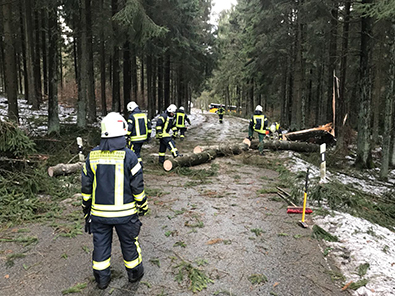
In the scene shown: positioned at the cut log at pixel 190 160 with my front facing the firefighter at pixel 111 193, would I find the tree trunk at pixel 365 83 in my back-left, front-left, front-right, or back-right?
back-left

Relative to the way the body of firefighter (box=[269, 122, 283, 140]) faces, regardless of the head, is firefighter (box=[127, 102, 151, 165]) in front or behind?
in front

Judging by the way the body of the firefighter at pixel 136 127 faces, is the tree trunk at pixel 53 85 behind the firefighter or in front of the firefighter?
in front

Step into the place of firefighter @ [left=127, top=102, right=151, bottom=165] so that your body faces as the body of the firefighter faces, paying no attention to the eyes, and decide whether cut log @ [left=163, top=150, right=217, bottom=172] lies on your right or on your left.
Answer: on your right

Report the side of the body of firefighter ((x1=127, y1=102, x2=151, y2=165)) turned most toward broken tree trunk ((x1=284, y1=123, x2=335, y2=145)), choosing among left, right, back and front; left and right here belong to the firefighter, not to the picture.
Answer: right

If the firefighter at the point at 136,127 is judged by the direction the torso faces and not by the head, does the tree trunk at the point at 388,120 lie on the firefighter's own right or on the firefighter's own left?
on the firefighter's own right

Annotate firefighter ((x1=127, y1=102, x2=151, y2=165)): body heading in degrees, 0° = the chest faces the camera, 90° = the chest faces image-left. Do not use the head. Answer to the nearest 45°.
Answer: approximately 135°

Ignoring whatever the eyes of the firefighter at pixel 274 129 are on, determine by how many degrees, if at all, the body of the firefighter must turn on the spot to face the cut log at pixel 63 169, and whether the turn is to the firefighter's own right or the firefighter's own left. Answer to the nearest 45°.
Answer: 0° — they already face it

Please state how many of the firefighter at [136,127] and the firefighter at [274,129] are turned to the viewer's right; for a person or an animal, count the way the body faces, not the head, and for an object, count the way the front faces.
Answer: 0

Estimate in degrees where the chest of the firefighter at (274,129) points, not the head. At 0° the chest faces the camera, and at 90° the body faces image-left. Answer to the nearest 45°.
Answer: approximately 45°
